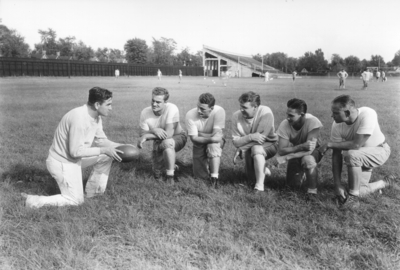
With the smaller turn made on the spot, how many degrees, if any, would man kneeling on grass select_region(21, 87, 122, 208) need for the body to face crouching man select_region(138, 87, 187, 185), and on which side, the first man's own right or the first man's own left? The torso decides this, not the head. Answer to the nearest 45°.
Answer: approximately 45° to the first man's own left

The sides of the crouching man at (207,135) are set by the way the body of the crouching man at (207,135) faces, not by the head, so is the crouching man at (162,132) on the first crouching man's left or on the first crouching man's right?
on the first crouching man's right

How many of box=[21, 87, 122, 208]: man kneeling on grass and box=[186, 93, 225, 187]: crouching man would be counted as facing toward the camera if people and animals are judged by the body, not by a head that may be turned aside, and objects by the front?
1

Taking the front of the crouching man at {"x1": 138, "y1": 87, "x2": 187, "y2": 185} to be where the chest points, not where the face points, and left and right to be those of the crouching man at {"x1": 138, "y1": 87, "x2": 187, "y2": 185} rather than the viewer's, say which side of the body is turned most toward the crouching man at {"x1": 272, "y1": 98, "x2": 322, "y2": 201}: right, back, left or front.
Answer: left

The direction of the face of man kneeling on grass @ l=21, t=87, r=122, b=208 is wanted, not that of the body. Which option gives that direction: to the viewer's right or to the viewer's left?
to the viewer's right

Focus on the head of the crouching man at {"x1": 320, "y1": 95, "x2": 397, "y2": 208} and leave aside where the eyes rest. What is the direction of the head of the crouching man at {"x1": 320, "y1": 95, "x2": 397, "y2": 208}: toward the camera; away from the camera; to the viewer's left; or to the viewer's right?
to the viewer's left

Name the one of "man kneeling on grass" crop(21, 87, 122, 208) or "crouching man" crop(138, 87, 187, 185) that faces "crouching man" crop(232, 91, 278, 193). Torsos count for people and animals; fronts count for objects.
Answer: the man kneeling on grass

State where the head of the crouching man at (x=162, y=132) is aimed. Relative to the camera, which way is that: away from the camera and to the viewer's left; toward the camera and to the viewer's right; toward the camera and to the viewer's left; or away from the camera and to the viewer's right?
toward the camera and to the viewer's left

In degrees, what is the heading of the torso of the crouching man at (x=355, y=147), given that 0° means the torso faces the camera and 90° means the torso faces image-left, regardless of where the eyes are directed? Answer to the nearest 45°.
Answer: approximately 45°

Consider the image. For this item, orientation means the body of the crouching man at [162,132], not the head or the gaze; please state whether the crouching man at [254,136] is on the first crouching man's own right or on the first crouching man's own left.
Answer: on the first crouching man's own left

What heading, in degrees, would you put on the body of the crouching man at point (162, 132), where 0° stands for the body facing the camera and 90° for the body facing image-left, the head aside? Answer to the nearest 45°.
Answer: approximately 45°

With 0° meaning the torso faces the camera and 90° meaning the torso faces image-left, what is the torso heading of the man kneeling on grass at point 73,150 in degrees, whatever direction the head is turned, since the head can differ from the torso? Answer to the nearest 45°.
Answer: approximately 270°

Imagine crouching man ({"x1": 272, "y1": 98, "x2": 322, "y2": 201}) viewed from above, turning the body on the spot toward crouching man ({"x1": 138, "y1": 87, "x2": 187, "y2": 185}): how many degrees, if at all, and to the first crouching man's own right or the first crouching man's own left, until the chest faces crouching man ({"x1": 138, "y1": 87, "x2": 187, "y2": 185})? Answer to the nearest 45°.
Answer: approximately 45° to the first crouching man's own right

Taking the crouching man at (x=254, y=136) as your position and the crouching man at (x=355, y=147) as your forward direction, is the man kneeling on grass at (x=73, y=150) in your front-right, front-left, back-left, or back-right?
back-right
